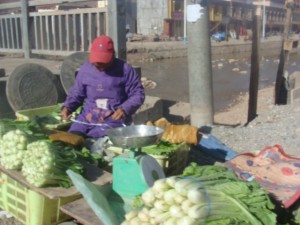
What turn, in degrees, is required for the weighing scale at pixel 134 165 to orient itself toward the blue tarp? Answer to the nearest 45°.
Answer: approximately 90° to its left

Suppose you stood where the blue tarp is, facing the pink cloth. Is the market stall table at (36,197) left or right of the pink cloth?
right

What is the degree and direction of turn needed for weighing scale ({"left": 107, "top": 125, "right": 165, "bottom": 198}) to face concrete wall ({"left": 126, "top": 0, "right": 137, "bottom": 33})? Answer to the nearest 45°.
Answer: approximately 135° to its left

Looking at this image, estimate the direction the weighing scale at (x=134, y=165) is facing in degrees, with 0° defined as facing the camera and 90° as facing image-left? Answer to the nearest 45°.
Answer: approximately 315°

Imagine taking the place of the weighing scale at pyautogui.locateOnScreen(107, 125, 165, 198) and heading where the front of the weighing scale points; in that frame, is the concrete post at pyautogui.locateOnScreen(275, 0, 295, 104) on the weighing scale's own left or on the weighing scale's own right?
on the weighing scale's own left

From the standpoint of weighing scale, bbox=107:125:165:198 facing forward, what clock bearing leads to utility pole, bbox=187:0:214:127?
The utility pole is roughly at 8 o'clock from the weighing scale.

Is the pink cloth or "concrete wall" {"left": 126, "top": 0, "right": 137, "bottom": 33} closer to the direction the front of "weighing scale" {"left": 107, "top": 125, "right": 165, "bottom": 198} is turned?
the pink cloth

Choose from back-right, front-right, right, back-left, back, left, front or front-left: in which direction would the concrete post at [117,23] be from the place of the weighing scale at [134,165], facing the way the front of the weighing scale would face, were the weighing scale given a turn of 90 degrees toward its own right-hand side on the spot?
back-right
